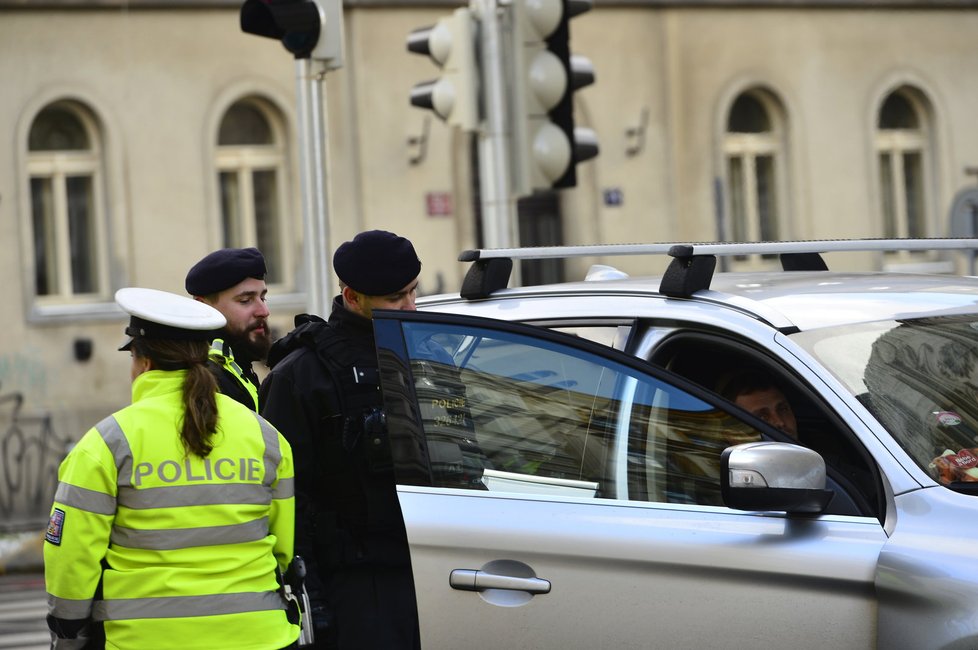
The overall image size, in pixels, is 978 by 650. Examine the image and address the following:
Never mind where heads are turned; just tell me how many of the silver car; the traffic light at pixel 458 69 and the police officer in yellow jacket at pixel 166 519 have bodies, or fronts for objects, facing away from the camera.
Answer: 1

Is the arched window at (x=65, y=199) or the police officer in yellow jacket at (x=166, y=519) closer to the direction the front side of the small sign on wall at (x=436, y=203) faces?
the police officer in yellow jacket

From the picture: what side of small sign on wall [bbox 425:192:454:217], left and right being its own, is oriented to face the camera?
front

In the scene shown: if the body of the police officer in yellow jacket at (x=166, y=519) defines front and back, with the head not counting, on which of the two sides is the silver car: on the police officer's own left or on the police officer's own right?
on the police officer's own right

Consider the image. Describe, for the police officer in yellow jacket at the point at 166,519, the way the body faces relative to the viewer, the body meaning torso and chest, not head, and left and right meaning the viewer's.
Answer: facing away from the viewer

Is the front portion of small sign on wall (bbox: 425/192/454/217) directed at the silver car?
yes

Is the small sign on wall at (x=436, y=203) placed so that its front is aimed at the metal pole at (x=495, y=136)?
yes

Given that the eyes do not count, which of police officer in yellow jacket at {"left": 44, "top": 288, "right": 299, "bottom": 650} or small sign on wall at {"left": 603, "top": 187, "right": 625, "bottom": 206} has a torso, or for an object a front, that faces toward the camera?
the small sign on wall

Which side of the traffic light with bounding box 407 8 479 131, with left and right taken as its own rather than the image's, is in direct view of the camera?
left

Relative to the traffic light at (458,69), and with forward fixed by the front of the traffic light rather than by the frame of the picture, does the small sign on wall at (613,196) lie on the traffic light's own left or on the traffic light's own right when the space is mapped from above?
on the traffic light's own right

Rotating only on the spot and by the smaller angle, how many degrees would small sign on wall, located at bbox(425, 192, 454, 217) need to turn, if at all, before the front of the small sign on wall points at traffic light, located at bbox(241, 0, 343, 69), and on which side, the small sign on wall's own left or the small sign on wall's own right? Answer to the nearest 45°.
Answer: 0° — it already faces it

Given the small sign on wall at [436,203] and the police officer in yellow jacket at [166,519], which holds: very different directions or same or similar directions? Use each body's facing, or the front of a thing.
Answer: very different directions

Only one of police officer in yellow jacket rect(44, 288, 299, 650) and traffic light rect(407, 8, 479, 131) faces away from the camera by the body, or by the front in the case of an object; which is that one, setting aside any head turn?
the police officer in yellow jacket

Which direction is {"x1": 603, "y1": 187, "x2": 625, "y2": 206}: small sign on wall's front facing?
toward the camera

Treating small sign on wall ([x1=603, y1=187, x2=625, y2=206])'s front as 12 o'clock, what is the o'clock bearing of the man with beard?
The man with beard is roughly at 12 o'clock from the small sign on wall.

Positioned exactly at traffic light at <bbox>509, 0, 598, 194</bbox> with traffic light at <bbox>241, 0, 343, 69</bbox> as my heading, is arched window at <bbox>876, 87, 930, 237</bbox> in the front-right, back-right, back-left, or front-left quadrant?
back-right

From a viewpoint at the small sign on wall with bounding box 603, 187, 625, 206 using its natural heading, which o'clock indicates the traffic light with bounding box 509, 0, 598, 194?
The traffic light is roughly at 12 o'clock from the small sign on wall.
